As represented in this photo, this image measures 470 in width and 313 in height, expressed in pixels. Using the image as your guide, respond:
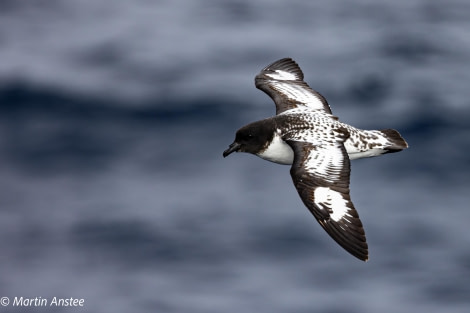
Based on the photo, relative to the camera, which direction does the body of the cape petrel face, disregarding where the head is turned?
to the viewer's left
